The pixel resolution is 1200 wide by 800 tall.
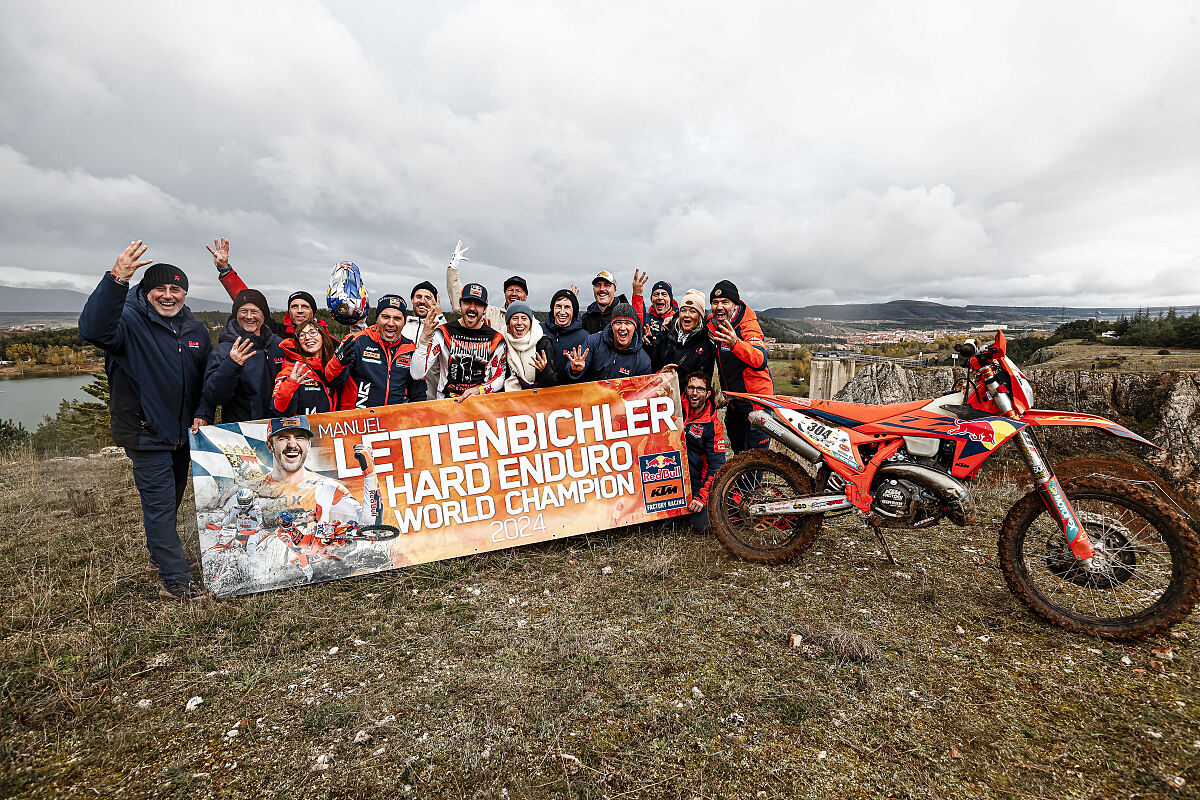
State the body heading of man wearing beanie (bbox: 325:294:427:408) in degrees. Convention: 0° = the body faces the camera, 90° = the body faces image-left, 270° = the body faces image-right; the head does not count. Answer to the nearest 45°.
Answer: approximately 0°

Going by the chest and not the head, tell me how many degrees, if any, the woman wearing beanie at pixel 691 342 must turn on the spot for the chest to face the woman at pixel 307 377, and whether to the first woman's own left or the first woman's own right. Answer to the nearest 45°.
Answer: approximately 90° to the first woman's own right

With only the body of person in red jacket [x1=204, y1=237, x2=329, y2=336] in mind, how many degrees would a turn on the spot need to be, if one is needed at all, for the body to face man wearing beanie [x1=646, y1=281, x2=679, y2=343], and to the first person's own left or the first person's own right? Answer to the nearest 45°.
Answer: approximately 90° to the first person's own left

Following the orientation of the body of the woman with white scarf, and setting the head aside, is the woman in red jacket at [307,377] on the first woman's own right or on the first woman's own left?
on the first woman's own right

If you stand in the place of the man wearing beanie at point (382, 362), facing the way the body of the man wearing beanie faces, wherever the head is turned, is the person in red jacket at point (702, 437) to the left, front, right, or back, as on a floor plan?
left

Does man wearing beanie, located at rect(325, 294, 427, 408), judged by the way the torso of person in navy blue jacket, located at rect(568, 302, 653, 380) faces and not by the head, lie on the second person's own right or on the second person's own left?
on the second person's own right

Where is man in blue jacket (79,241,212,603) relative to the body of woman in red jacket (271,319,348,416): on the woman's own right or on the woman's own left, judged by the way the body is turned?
on the woman's own right

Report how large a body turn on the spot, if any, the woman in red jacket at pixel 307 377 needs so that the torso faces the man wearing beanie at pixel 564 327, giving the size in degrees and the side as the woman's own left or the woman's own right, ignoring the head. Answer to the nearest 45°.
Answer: approximately 90° to the woman's own left

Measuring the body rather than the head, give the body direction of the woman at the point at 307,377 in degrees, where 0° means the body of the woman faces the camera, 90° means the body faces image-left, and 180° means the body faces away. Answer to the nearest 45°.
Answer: approximately 0°

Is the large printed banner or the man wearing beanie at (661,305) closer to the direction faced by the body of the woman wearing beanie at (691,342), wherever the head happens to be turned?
the large printed banner
